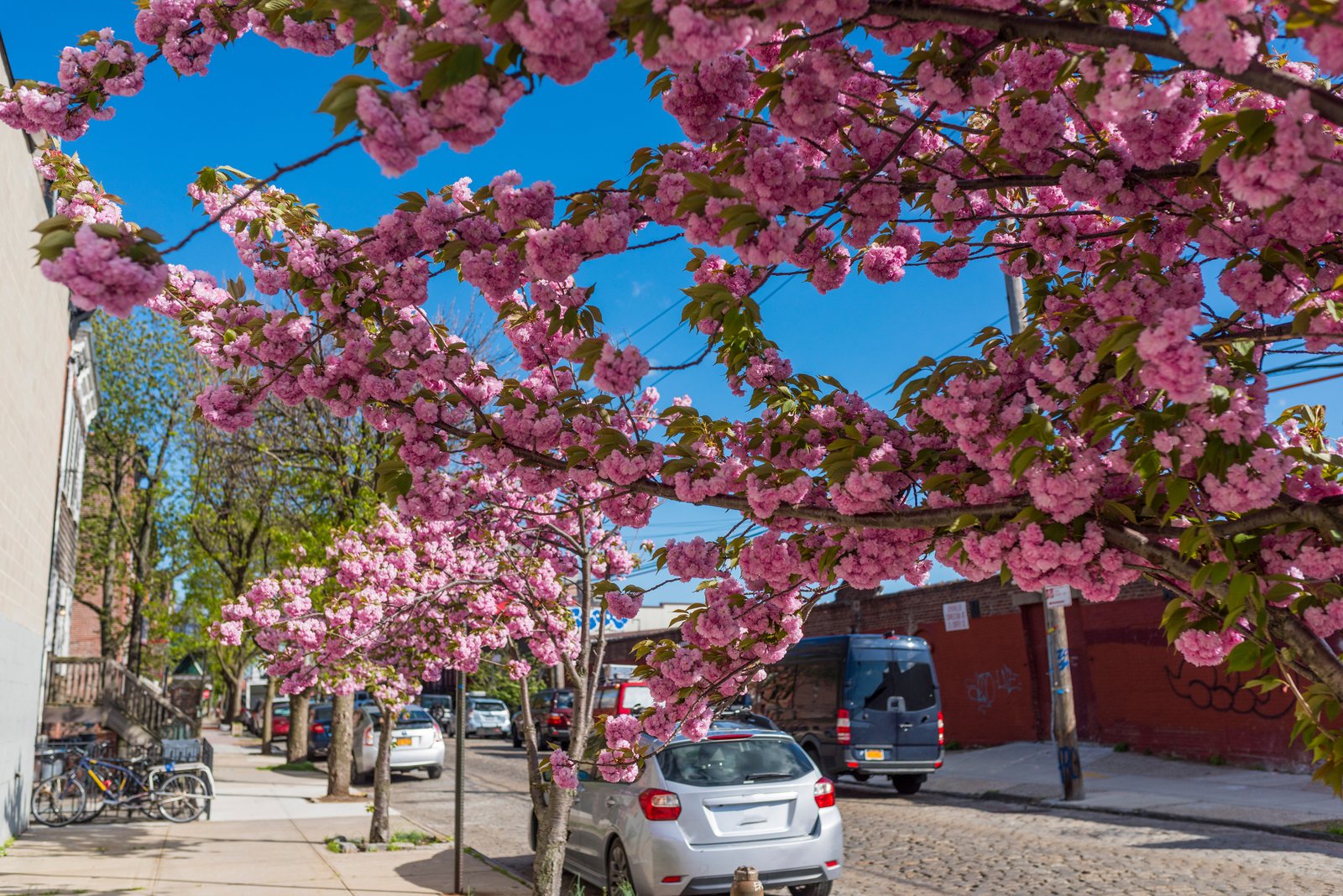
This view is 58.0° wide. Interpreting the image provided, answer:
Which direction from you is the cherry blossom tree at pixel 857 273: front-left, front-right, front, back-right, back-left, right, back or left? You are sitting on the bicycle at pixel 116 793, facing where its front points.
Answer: left

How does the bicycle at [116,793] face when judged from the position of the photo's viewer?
facing to the left of the viewer

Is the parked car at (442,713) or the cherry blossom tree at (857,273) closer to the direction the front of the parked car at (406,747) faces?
the parked car

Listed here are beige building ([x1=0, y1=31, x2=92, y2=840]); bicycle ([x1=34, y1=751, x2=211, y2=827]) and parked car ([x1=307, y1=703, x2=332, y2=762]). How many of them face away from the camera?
1

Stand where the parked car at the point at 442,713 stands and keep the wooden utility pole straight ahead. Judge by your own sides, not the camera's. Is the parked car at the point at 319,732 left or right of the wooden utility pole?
right

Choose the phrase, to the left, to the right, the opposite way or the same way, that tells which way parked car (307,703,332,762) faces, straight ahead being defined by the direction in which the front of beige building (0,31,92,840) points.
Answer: to the left

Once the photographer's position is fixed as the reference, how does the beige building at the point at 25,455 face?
facing to the right of the viewer

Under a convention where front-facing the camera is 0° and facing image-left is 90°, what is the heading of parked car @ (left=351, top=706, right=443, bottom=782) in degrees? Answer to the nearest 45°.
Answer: approximately 135°

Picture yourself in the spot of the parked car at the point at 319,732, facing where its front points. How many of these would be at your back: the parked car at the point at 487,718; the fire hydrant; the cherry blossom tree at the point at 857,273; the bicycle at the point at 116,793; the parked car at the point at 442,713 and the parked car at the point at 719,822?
4

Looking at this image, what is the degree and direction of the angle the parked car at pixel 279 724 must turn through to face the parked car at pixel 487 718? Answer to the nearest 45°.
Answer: approximately 90° to its right

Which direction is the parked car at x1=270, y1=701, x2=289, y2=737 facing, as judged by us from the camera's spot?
facing away from the viewer

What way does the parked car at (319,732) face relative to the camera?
away from the camera

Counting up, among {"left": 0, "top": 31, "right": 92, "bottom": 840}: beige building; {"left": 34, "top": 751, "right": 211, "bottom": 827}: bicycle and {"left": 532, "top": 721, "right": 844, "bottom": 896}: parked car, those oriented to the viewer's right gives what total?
1

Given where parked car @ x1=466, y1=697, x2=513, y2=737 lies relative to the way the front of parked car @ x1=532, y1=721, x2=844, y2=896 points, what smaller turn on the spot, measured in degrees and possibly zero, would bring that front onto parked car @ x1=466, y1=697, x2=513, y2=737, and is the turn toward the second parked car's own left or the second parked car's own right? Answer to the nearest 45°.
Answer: approximately 45° to the second parked car's own right

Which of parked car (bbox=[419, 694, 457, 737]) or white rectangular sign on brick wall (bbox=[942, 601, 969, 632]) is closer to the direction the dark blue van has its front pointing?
the parked car

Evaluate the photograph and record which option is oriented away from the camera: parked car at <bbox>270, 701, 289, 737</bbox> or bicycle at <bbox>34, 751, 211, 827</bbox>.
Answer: the parked car
